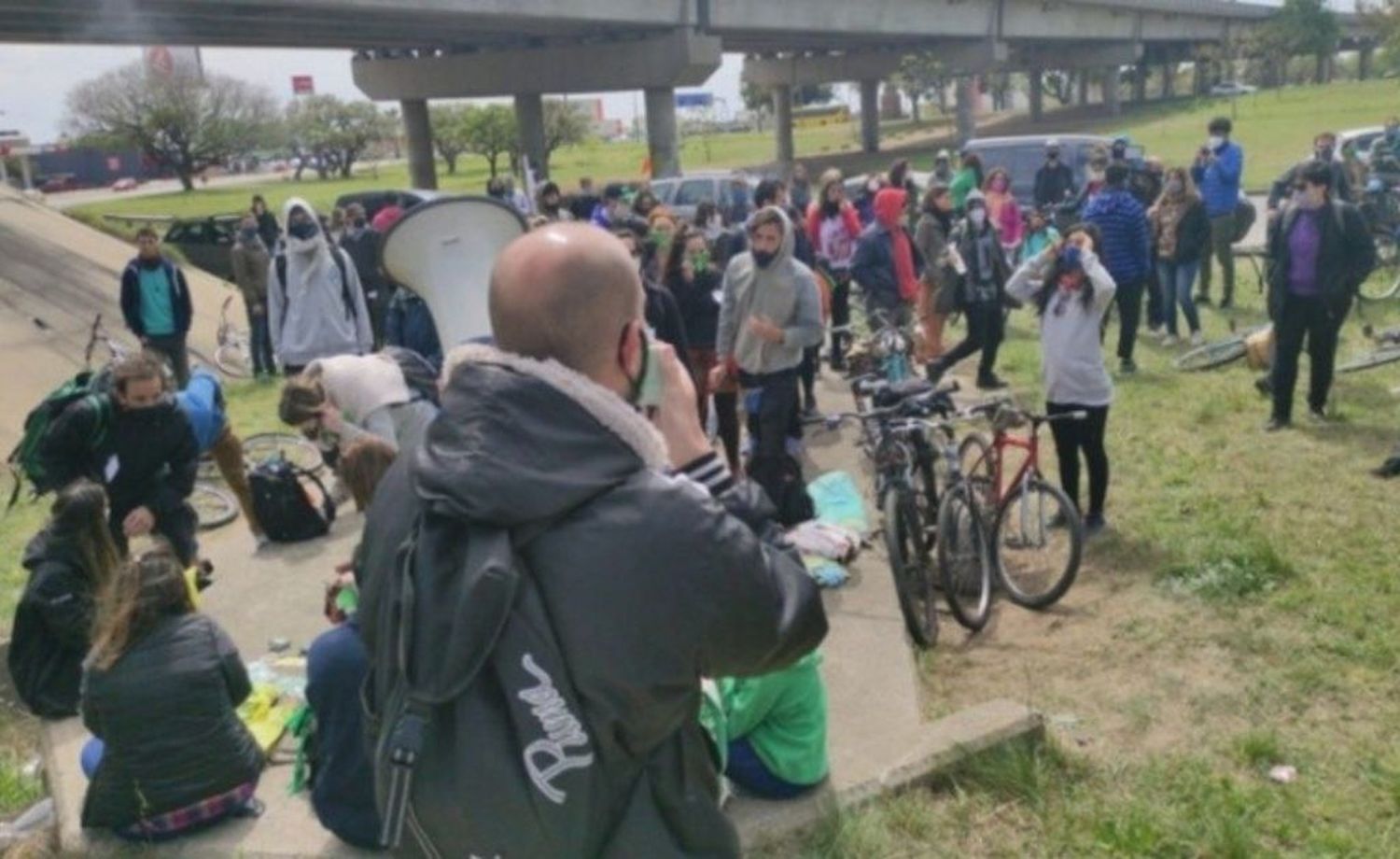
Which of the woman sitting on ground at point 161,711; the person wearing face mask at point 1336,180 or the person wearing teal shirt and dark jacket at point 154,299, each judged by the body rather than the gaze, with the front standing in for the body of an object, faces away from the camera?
the woman sitting on ground

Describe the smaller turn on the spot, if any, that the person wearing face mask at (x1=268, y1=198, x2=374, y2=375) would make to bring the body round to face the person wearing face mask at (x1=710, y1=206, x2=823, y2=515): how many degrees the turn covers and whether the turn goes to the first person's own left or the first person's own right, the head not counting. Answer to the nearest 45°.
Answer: approximately 45° to the first person's own left

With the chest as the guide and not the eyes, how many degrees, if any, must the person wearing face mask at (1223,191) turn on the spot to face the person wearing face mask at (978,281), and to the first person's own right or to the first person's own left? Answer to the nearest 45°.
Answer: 0° — they already face them

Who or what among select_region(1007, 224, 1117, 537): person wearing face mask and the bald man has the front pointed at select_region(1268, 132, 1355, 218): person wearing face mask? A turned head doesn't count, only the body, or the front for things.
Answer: the bald man

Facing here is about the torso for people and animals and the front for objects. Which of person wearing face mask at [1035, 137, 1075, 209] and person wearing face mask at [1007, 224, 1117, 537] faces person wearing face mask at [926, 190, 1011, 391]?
person wearing face mask at [1035, 137, 1075, 209]

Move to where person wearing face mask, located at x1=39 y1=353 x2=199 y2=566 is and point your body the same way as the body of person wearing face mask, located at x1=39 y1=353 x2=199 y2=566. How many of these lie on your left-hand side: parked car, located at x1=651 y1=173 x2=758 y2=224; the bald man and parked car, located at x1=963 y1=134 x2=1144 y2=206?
2

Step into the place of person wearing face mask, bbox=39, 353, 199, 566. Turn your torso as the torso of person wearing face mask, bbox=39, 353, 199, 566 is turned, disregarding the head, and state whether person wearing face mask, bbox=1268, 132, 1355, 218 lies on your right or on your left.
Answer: on your left

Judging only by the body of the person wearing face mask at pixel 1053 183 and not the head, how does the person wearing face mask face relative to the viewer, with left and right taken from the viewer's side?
facing the viewer

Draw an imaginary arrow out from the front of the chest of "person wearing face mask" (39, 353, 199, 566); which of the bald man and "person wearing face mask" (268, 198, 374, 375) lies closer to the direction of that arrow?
the bald man

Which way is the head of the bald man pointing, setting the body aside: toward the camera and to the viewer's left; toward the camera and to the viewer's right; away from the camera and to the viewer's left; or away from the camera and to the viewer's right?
away from the camera and to the viewer's right

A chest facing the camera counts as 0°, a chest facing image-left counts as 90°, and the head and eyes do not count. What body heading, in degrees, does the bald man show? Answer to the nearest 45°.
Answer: approximately 225°

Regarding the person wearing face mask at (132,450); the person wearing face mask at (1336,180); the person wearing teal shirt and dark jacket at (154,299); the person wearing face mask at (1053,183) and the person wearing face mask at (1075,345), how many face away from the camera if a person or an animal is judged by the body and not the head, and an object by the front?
0

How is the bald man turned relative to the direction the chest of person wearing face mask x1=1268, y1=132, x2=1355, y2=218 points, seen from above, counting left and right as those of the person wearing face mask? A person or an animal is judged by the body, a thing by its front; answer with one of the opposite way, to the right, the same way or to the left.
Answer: the opposite way

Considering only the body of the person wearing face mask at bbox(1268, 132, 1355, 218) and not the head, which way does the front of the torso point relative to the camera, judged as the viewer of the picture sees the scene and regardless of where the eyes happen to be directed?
toward the camera

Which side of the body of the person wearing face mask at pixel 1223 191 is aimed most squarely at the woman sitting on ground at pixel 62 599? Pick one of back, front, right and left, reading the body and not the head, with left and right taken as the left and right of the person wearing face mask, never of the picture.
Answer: front

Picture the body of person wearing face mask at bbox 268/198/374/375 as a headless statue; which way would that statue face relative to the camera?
toward the camera
